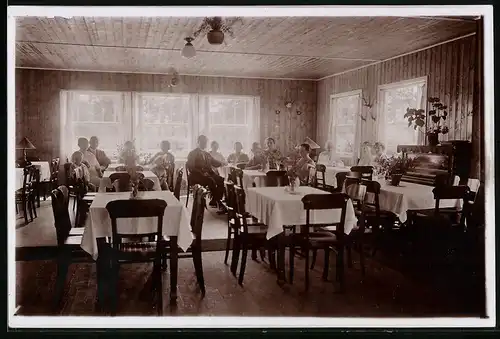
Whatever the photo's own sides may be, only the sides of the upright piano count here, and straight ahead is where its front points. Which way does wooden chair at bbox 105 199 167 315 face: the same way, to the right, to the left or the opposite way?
to the right

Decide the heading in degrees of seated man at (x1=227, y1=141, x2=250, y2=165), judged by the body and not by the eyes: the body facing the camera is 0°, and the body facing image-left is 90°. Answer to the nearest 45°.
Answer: approximately 0°

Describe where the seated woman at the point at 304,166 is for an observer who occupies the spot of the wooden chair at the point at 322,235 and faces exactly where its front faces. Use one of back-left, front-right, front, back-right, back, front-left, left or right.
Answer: front-right

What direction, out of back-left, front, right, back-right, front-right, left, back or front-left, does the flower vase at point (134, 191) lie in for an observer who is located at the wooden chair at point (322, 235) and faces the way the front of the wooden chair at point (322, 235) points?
front-left

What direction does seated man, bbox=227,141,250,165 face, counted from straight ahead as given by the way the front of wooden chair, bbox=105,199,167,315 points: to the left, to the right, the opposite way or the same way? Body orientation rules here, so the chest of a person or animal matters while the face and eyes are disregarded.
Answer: the opposite way

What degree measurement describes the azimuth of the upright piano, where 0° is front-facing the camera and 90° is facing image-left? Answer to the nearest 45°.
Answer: approximately 45°

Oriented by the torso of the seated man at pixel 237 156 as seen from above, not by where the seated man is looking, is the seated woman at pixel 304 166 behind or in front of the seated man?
in front

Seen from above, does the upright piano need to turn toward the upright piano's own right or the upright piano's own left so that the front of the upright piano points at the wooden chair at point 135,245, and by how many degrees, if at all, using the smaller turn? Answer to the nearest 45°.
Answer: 0° — it already faces it

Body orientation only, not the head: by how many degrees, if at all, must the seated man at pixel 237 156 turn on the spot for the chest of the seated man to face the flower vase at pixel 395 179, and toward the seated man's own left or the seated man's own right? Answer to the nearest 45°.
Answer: approximately 45° to the seated man's own left

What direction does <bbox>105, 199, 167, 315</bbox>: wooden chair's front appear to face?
away from the camera

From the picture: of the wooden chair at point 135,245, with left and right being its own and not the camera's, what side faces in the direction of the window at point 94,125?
front
